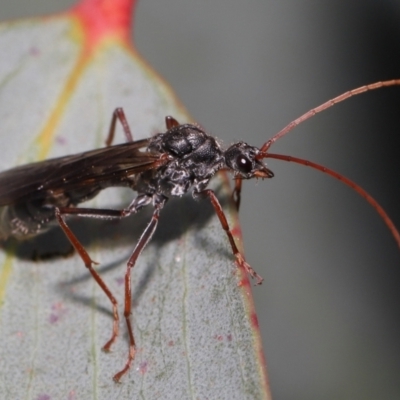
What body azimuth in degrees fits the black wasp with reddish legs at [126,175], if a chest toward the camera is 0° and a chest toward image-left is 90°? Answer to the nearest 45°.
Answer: approximately 270°
